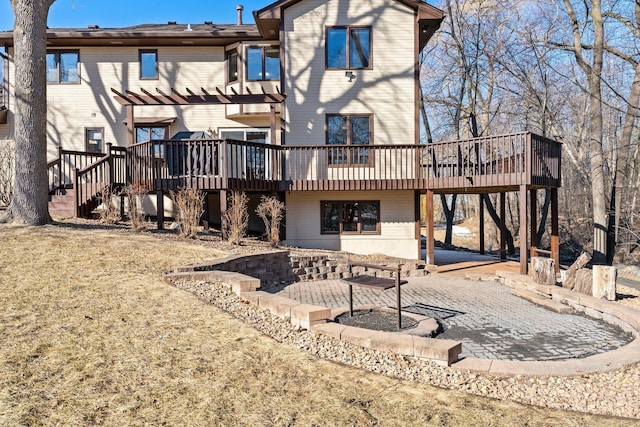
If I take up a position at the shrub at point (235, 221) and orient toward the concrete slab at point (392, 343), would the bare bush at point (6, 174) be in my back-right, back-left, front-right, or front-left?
back-right

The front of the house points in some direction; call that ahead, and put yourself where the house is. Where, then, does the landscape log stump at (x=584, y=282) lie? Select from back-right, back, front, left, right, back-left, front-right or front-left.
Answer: back-right

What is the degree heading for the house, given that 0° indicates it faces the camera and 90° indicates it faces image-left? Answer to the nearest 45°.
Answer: approximately 180°

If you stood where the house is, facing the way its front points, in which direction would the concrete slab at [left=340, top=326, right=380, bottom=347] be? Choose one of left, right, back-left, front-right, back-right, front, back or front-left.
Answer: back

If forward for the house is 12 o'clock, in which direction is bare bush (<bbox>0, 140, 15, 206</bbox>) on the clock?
The bare bush is roughly at 9 o'clock from the house.

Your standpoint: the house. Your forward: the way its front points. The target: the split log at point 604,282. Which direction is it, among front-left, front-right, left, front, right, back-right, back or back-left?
back-right
